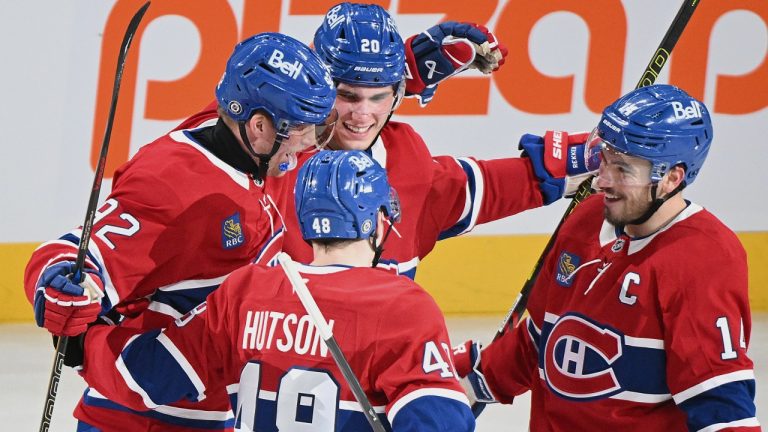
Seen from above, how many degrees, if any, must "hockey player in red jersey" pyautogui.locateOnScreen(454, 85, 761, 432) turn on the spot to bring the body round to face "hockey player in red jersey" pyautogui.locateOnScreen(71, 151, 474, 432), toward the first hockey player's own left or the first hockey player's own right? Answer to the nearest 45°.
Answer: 0° — they already face them

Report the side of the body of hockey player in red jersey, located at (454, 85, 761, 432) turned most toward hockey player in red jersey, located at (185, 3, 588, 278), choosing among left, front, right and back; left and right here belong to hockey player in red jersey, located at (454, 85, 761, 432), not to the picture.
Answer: right

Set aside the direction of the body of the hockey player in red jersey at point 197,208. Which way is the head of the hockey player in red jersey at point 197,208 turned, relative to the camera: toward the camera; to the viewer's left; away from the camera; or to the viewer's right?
to the viewer's right

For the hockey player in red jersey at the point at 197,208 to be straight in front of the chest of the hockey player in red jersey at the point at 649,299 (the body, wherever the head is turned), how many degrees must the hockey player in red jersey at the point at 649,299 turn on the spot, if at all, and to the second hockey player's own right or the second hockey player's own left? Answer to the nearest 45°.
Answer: approximately 45° to the second hockey player's own right
